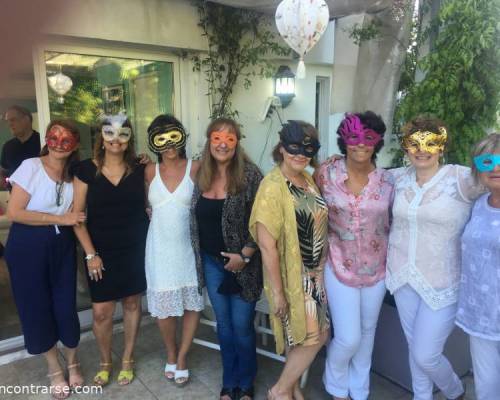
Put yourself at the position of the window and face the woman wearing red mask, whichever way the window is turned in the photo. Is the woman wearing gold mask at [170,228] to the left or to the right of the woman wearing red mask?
left

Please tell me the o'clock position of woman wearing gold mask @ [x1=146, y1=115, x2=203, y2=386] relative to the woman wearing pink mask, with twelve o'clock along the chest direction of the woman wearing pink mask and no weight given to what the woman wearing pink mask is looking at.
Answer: The woman wearing gold mask is roughly at 3 o'clock from the woman wearing pink mask.

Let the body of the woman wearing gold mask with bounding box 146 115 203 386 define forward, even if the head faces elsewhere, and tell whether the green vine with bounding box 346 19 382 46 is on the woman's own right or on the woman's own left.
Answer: on the woman's own left

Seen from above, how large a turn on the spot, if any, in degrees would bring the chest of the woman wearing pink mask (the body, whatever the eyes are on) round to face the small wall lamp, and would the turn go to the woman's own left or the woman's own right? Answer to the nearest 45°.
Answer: approximately 180°

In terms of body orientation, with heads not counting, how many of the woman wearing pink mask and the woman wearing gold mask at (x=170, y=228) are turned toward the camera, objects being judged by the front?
2

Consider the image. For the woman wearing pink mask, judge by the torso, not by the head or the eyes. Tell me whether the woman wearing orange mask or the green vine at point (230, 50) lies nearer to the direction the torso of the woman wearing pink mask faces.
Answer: the woman wearing orange mask

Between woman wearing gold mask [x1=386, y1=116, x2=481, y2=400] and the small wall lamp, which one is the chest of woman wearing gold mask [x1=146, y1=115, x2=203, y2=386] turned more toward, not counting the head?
the woman wearing gold mask

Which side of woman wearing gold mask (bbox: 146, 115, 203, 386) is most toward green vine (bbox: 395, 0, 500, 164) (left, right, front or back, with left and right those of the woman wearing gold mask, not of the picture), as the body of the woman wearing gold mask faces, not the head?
left

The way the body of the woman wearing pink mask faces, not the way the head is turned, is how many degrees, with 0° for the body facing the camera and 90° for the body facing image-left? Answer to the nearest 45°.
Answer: approximately 0°

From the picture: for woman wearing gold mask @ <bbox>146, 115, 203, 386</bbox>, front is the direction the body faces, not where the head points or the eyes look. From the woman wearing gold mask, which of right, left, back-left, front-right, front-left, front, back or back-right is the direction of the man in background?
back-right

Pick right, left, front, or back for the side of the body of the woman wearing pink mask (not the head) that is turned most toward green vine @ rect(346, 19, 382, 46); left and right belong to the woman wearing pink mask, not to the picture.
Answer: back
